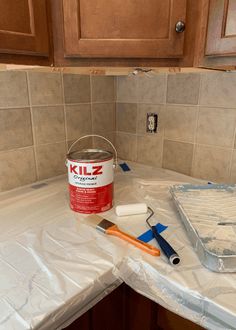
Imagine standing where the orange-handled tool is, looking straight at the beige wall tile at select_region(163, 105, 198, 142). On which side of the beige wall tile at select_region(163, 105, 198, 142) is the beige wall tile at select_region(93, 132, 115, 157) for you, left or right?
left
